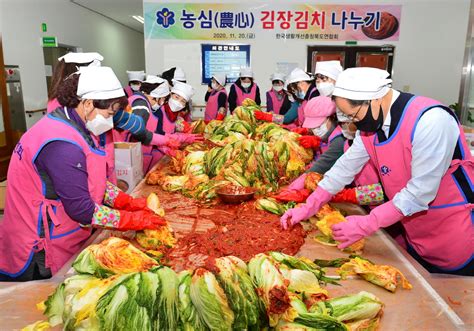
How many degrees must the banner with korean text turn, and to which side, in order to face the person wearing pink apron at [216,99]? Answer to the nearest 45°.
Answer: approximately 45° to its right

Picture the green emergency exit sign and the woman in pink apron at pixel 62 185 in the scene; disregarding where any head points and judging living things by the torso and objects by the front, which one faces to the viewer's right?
the woman in pink apron

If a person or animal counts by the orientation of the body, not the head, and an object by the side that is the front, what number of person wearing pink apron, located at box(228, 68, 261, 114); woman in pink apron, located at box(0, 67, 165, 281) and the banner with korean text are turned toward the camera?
2

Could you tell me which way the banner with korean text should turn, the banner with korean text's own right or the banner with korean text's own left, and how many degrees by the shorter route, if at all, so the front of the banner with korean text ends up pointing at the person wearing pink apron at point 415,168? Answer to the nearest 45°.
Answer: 0° — it already faces them

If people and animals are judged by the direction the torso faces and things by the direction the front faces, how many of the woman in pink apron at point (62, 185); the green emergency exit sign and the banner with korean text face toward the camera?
2

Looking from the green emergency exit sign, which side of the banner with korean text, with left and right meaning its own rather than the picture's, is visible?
right

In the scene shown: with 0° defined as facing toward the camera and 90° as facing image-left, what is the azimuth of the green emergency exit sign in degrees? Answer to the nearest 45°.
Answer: approximately 0°

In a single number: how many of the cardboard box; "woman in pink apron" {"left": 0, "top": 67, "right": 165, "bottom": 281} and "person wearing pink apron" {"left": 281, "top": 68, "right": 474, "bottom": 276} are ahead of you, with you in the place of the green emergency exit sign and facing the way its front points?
3

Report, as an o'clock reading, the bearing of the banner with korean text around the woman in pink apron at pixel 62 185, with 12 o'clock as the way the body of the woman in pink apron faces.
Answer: The banner with korean text is roughly at 10 o'clock from the woman in pink apron.

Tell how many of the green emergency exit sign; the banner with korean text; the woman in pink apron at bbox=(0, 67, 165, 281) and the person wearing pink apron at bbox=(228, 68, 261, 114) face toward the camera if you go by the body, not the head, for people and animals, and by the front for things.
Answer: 3

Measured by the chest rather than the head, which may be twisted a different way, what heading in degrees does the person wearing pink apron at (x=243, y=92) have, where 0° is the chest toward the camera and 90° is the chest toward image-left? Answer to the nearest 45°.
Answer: approximately 0°

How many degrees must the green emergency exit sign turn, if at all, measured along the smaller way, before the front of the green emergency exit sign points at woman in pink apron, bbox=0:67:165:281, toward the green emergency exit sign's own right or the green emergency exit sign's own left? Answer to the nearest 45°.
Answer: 0° — it already faces them

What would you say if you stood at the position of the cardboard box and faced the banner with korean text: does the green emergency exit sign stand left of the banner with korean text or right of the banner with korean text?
left

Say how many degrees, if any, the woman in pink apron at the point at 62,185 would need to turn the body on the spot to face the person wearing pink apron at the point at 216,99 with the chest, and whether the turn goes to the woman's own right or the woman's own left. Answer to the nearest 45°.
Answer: approximately 45° to the woman's own left

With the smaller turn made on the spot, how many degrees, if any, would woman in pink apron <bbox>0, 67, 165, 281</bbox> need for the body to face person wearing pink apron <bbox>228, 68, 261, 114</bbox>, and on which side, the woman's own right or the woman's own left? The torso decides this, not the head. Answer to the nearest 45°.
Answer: approximately 45° to the woman's own left
